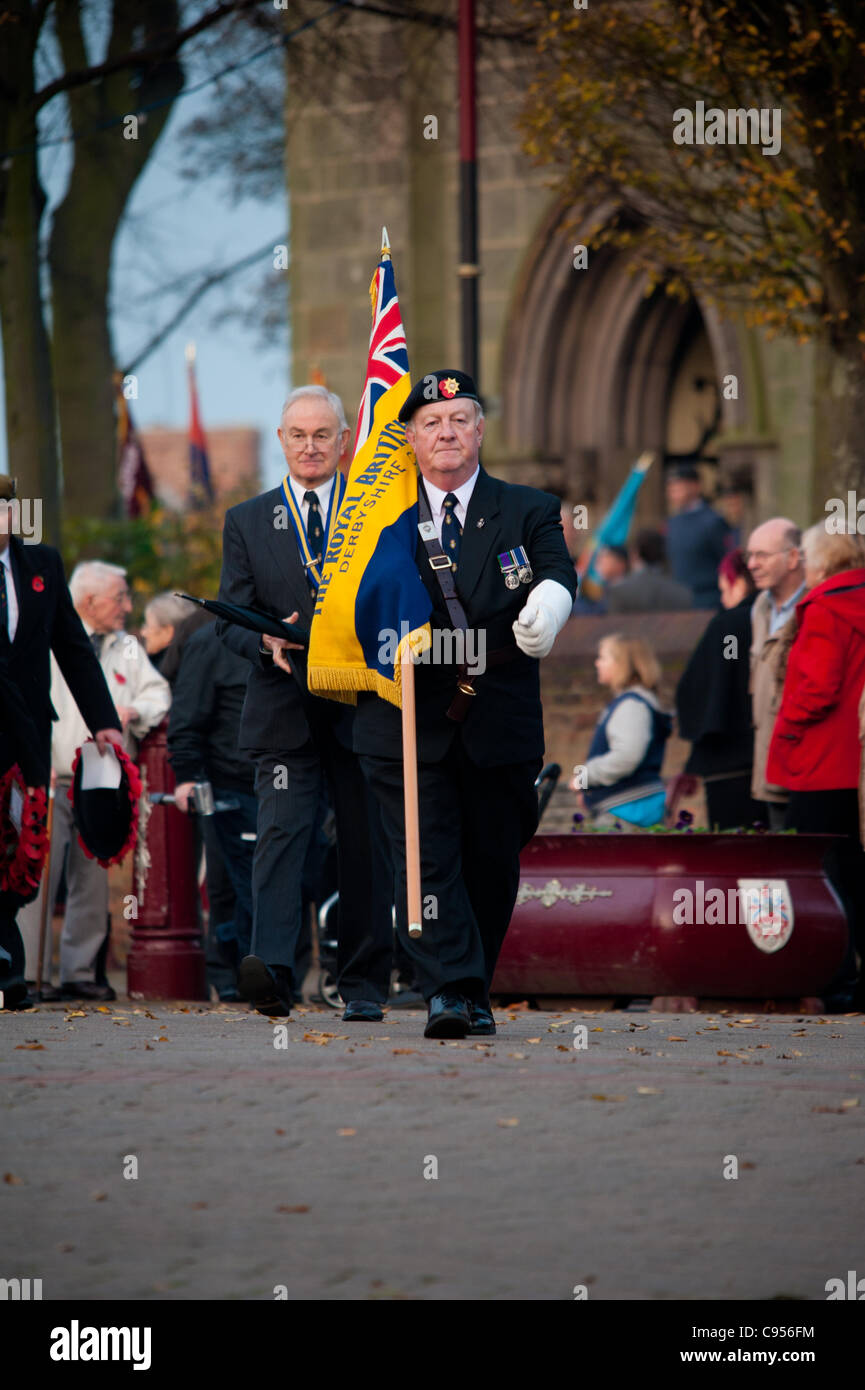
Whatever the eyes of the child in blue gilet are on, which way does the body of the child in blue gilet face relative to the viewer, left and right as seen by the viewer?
facing to the left of the viewer

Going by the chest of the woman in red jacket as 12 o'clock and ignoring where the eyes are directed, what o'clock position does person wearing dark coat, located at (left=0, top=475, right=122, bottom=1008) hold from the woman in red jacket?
The person wearing dark coat is roughly at 11 o'clock from the woman in red jacket.

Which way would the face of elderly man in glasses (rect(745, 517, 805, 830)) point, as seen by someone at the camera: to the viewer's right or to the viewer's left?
to the viewer's left

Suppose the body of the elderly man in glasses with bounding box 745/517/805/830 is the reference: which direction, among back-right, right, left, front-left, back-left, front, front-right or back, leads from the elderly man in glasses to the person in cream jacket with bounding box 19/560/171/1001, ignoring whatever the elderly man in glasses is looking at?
front-right

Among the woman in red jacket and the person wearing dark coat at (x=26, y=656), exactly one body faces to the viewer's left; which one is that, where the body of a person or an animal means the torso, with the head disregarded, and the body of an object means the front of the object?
the woman in red jacket

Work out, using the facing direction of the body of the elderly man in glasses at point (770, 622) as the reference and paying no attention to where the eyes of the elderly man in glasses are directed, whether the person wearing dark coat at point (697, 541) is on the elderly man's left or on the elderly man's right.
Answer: on the elderly man's right

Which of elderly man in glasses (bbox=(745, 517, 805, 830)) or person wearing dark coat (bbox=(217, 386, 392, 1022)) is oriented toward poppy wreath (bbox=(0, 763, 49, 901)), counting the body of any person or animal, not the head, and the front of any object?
the elderly man in glasses

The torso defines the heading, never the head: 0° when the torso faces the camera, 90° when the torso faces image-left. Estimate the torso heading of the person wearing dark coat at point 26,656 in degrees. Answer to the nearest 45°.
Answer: approximately 0°

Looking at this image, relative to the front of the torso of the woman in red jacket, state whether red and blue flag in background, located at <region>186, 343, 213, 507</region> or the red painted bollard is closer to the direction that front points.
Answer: the red painted bollard

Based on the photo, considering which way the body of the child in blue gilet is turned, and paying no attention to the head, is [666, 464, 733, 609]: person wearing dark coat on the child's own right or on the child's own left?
on the child's own right

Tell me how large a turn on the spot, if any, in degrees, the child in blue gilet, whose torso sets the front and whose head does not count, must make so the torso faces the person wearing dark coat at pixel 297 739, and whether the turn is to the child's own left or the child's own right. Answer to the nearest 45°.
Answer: approximately 90° to the child's own left

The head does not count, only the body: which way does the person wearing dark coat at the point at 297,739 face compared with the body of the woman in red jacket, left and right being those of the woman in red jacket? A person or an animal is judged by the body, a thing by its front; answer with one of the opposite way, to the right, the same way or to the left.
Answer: to the left

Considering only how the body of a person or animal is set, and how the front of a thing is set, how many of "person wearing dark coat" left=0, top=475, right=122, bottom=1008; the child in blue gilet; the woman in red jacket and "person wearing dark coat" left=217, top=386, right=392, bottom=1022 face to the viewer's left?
2

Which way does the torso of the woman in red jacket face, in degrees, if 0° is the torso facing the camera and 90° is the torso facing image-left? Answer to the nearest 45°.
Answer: approximately 90°

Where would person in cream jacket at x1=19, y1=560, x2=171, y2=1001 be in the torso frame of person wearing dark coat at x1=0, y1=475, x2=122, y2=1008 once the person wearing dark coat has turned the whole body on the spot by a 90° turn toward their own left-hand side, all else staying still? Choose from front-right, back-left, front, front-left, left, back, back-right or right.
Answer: left
